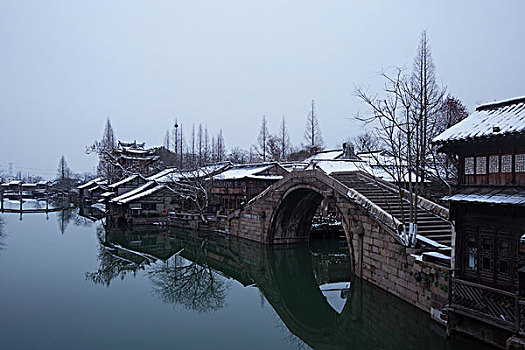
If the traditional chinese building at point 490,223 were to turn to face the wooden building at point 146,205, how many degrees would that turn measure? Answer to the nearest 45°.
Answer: approximately 90° to its right

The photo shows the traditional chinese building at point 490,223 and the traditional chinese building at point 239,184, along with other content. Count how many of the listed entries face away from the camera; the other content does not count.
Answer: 0

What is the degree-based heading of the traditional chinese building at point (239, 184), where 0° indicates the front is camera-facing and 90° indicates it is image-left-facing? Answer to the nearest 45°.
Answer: approximately 45°

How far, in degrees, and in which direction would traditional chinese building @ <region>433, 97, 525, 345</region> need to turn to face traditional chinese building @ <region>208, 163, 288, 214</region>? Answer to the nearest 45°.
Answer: approximately 90° to its right

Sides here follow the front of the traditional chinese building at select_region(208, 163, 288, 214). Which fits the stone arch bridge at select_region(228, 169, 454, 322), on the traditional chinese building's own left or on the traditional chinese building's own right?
on the traditional chinese building's own left

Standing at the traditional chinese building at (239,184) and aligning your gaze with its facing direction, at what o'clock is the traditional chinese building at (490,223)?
the traditional chinese building at (490,223) is roughly at 10 o'clock from the traditional chinese building at (239,184).

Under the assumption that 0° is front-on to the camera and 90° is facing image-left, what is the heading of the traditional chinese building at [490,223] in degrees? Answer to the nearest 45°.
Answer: approximately 45°

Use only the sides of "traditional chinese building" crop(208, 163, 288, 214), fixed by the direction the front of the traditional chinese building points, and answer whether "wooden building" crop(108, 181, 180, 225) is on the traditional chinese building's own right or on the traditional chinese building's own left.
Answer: on the traditional chinese building's own right
